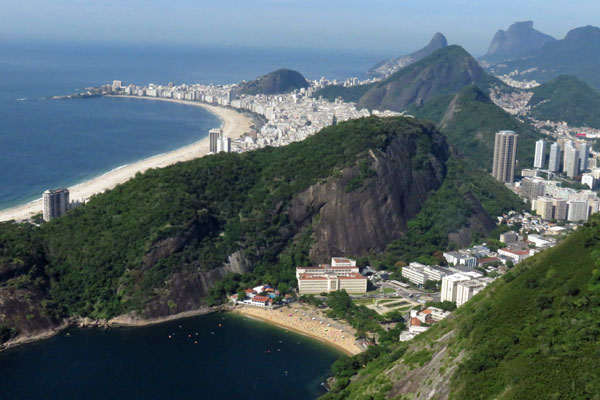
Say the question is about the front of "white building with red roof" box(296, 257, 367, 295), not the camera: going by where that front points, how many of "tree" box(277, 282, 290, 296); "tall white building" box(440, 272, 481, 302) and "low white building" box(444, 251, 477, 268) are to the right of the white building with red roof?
1

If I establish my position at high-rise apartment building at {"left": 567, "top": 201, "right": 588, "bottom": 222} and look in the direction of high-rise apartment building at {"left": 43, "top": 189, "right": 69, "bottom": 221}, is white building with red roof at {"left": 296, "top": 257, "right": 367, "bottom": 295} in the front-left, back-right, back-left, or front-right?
front-left

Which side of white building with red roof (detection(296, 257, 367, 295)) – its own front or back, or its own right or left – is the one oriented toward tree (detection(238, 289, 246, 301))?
right

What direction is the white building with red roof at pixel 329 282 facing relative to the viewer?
toward the camera

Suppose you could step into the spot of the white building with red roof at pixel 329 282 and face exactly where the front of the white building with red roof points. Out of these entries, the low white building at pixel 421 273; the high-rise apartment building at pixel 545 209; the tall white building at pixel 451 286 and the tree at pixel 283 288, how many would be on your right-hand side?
1

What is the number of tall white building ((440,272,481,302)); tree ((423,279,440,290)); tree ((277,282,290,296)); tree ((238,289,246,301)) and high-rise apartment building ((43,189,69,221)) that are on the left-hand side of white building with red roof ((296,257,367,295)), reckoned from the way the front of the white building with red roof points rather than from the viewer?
2

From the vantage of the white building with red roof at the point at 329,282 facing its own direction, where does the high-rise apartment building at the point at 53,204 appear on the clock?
The high-rise apartment building is roughly at 4 o'clock from the white building with red roof.

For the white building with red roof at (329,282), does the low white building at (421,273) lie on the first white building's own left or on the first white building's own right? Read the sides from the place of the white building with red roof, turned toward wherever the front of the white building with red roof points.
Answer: on the first white building's own left

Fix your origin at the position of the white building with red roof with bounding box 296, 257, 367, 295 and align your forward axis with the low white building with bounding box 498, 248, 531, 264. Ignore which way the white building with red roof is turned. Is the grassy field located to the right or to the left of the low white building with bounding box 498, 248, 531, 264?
right

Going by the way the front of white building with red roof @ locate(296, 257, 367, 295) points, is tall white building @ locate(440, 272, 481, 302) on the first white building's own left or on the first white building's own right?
on the first white building's own left

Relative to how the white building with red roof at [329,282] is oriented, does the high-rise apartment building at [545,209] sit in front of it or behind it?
behind

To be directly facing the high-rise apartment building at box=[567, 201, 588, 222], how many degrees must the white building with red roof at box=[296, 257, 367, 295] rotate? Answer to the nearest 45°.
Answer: approximately 135° to its left

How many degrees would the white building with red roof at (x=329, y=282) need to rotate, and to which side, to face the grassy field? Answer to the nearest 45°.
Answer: approximately 45° to its left

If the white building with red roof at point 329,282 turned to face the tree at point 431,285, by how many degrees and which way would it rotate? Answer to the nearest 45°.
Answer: approximately 90° to its left

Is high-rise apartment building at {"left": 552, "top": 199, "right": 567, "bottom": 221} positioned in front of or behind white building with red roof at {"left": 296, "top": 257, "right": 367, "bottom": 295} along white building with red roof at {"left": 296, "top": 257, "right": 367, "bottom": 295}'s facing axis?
behind
